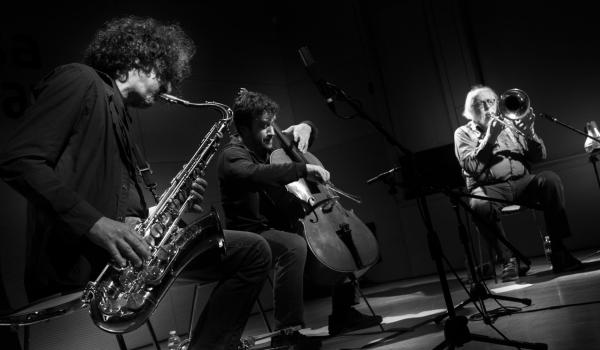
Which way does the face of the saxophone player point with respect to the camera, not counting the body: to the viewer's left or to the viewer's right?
to the viewer's right

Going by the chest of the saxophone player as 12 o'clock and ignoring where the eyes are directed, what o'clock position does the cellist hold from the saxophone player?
The cellist is roughly at 10 o'clock from the saxophone player.

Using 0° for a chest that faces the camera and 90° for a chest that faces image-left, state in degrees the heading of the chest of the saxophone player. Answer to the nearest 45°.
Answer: approximately 270°
